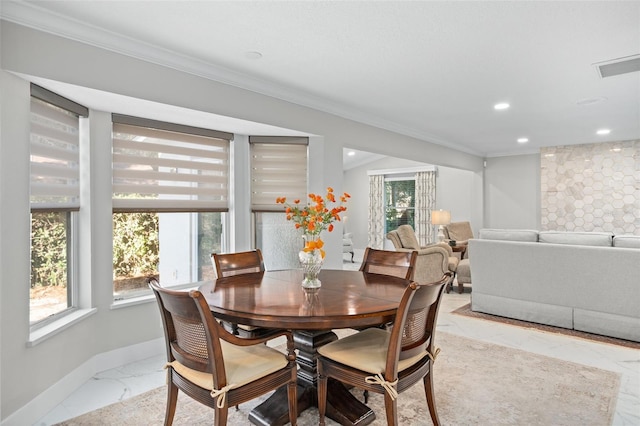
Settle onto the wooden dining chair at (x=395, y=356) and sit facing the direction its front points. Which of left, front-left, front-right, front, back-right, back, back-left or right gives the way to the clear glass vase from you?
front

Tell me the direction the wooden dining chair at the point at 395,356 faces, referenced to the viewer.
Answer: facing away from the viewer and to the left of the viewer

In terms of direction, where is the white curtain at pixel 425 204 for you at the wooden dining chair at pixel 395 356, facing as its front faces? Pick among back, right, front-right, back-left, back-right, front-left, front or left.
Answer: front-right

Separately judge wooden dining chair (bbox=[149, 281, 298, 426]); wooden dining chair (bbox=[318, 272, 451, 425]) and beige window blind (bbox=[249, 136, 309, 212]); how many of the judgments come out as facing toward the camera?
1

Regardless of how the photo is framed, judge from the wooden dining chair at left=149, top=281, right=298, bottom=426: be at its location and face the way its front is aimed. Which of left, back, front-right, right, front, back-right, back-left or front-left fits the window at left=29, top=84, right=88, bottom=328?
left

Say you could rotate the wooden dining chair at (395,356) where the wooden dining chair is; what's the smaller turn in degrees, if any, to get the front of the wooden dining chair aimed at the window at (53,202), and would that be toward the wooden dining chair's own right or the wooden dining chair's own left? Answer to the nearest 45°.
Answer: approximately 45° to the wooden dining chair's own left

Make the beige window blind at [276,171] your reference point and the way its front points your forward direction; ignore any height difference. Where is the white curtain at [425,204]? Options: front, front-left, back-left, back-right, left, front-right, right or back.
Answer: back-left

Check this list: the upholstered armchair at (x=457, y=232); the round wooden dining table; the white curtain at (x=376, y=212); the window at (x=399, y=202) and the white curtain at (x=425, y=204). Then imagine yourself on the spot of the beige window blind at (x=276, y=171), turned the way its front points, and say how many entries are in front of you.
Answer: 1

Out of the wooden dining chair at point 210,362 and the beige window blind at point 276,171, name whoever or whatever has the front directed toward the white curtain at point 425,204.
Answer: the wooden dining chair

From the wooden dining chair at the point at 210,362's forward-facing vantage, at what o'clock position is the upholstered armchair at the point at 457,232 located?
The upholstered armchair is roughly at 12 o'clock from the wooden dining chair.

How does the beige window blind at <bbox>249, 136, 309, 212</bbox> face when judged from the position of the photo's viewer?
facing the viewer

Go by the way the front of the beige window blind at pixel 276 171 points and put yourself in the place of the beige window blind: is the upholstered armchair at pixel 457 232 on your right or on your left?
on your left

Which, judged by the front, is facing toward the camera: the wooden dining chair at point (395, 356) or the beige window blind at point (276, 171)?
the beige window blind

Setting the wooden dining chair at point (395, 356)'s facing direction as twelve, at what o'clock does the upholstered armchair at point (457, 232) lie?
The upholstered armchair is roughly at 2 o'clock from the wooden dining chair.

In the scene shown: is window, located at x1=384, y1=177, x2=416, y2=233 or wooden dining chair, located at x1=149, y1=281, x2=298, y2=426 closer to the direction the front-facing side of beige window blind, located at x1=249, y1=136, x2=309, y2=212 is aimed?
the wooden dining chair

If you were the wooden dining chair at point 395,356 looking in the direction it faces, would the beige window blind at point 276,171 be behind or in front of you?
in front

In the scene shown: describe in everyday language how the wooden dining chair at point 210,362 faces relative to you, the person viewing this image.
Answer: facing away from the viewer and to the right of the viewer

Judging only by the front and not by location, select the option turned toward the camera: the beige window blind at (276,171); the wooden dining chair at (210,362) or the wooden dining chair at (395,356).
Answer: the beige window blind

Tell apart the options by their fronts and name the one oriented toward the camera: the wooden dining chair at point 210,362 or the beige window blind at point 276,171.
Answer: the beige window blind
